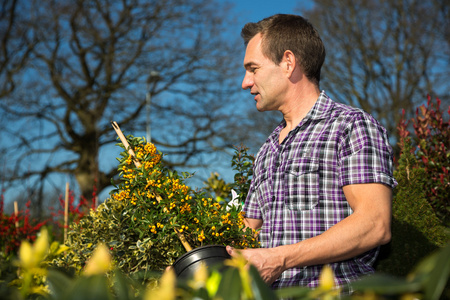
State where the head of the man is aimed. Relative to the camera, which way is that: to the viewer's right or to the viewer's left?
to the viewer's left

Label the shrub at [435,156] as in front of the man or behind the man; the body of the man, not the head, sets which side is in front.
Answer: behind

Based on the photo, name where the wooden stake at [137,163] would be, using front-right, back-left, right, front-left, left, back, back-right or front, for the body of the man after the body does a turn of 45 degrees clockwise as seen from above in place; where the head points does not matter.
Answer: front
